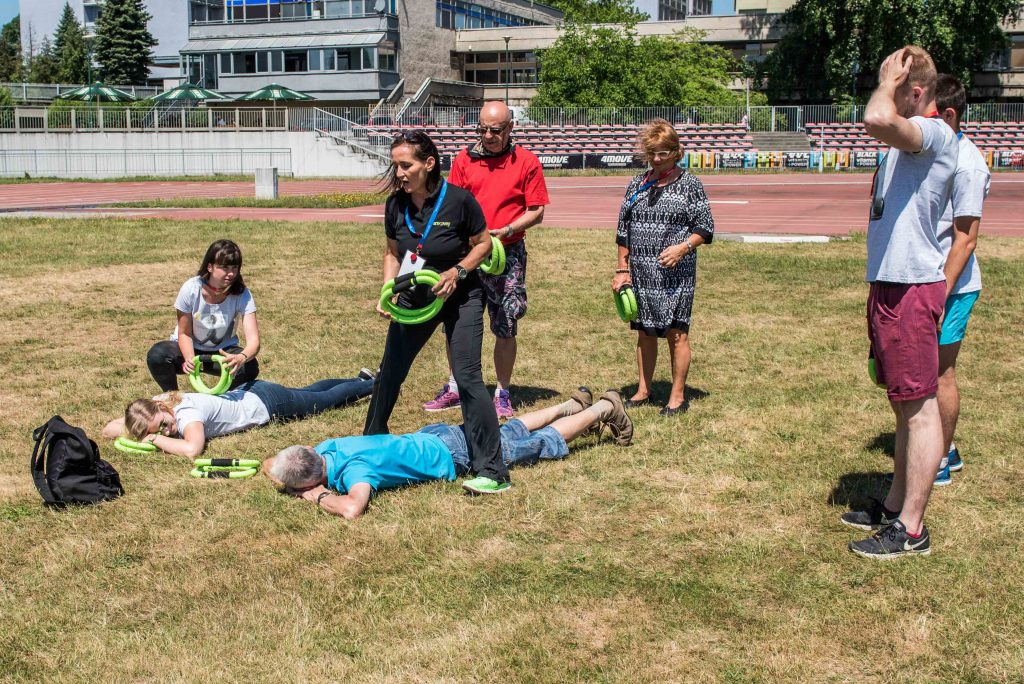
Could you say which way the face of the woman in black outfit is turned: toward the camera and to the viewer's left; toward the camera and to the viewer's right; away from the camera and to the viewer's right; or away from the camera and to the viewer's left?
toward the camera and to the viewer's left

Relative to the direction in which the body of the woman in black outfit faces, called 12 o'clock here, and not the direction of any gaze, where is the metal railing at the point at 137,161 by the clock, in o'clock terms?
The metal railing is roughly at 4 o'clock from the woman in black outfit.

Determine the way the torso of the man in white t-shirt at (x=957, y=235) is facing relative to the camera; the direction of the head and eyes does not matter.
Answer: to the viewer's left

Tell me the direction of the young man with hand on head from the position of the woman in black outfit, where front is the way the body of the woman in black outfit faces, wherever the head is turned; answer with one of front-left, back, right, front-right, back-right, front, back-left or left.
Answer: left

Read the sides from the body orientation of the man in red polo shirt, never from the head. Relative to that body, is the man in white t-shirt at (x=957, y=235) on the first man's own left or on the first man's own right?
on the first man's own left

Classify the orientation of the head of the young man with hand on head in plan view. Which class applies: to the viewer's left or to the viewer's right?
to the viewer's left

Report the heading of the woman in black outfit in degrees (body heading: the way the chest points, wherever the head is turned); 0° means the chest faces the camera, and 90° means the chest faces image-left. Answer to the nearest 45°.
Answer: approximately 45°

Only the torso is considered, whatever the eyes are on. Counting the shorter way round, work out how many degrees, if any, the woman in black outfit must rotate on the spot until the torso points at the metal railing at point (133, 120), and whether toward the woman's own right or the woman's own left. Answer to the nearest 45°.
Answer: approximately 135° to the woman's own right

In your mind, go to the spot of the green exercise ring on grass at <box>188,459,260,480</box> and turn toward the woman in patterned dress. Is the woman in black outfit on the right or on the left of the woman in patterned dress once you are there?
right

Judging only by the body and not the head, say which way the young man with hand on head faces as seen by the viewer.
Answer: to the viewer's left

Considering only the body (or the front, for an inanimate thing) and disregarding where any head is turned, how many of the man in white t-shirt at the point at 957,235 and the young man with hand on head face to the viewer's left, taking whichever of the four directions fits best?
2
